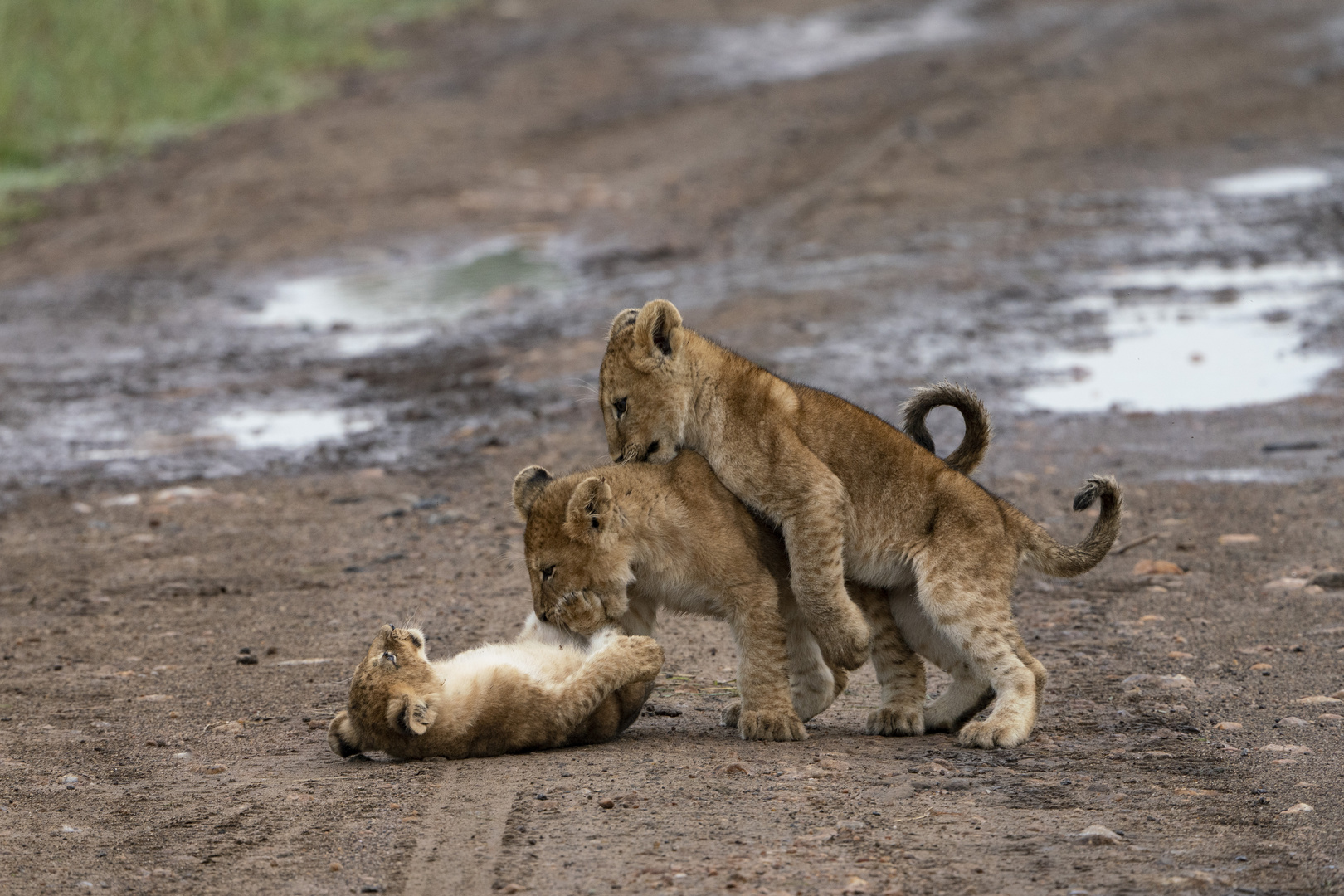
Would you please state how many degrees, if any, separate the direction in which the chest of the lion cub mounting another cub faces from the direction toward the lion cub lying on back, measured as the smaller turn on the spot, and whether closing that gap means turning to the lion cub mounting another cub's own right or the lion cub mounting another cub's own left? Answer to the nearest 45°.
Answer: approximately 45° to the lion cub mounting another cub's own left

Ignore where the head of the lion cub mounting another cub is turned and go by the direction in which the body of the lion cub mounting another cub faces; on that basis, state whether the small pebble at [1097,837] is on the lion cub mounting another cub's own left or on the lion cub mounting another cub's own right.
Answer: on the lion cub mounting another cub's own left

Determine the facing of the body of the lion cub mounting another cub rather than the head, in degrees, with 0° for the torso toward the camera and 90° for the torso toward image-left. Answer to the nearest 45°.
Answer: approximately 90°

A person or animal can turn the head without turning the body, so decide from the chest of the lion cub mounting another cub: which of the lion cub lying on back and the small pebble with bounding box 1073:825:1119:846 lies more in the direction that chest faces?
the lion cub lying on back

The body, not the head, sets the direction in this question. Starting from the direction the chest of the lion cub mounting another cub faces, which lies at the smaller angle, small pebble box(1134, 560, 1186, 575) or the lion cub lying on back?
the lion cub lying on back

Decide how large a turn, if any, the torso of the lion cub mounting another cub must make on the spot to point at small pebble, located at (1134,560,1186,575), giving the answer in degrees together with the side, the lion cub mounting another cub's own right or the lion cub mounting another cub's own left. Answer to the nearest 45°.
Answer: approximately 135° to the lion cub mounting another cub's own right
